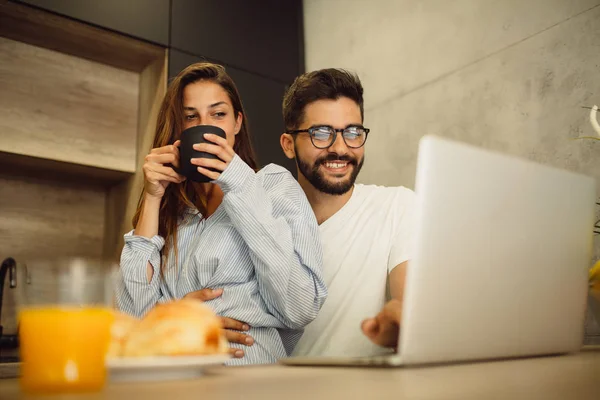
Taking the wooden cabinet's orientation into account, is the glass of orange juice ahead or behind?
ahead

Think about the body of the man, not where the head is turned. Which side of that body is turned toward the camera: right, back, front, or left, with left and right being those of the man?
front

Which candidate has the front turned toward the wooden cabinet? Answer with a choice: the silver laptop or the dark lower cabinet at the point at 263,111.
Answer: the silver laptop

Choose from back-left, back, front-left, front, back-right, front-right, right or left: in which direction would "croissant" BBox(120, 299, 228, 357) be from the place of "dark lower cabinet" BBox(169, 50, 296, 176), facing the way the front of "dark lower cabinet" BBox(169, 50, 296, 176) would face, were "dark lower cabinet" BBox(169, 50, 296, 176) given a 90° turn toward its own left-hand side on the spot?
back-right

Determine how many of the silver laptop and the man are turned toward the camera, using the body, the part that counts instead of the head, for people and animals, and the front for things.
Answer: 1

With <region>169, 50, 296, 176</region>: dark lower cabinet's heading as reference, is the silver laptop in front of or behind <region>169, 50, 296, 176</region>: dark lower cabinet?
in front

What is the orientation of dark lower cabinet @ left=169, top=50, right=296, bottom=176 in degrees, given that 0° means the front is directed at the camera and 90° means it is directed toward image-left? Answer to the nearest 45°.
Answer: approximately 315°

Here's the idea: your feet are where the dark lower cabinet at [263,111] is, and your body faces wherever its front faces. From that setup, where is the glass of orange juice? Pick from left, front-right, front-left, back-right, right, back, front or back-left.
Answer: front-right

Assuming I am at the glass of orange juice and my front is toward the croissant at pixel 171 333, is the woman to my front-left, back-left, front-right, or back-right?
front-left

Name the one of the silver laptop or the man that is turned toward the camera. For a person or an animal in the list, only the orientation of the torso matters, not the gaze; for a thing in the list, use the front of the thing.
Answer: the man
